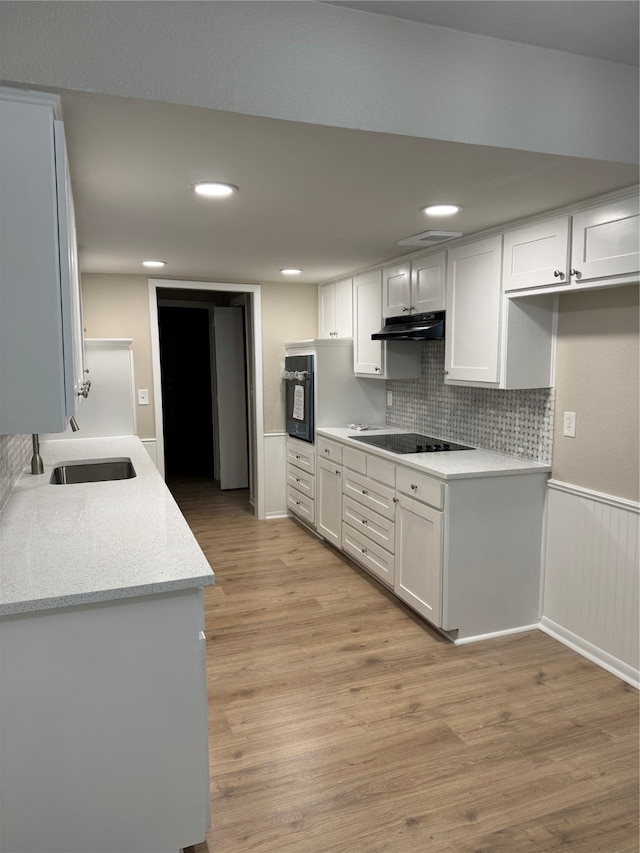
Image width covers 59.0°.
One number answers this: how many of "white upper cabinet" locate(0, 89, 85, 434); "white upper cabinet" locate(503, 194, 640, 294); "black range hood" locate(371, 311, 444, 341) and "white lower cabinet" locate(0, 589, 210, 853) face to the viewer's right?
2

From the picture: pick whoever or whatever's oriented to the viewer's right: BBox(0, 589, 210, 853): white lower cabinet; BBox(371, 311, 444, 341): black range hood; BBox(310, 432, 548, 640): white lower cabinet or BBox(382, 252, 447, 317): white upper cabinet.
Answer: BBox(0, 589, 210, 853): white lower cabinet

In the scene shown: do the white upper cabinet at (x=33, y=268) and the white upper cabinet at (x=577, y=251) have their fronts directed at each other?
yes

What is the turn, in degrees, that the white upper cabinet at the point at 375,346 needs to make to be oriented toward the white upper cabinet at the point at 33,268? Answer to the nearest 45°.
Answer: approximately 45° to its left

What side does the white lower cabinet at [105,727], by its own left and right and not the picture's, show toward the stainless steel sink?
left

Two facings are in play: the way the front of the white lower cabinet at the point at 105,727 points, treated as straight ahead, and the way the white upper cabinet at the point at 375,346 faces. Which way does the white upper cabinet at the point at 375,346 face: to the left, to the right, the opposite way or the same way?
the opposite way

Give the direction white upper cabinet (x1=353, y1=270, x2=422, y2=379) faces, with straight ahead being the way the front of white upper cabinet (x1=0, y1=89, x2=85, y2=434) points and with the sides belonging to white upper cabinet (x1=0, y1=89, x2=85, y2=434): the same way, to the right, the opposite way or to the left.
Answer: the opposite way

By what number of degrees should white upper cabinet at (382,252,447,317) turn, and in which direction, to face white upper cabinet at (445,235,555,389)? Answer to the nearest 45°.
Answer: approximately 90° to its left

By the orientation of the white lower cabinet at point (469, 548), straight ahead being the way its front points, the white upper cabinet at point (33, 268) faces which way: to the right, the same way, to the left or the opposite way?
the opposite way

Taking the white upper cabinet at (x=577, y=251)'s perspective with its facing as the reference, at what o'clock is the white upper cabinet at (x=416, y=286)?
the white upper cabinet at (x=416, y=286) is roughly at 3 o'clock from the white upper cabinet at (x=577, y=251).

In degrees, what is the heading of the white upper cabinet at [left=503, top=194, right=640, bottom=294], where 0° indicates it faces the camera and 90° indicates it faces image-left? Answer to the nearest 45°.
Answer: approximately 45°
